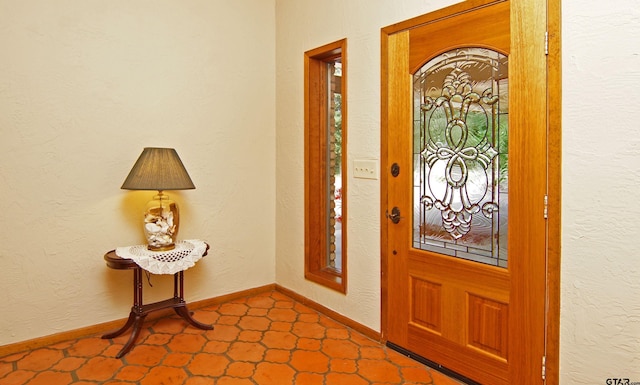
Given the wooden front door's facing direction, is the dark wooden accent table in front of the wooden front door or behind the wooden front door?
in front

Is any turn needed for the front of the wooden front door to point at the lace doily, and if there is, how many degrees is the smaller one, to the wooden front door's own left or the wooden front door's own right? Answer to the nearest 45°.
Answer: approximately 45° to the wooden front door's own right

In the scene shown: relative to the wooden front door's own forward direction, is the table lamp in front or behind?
in front

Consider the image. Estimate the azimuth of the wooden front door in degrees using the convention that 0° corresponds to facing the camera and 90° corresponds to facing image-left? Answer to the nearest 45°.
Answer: approximately 45°
